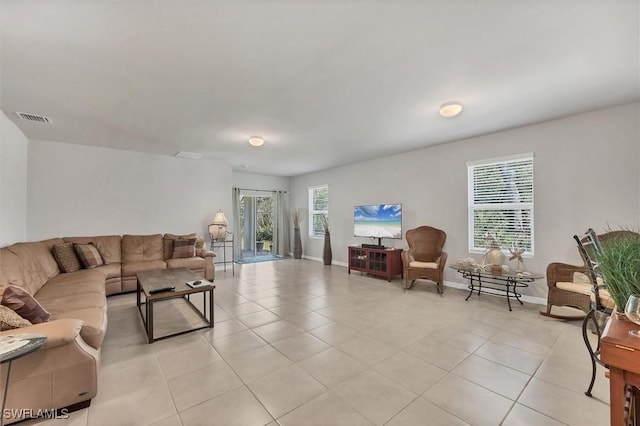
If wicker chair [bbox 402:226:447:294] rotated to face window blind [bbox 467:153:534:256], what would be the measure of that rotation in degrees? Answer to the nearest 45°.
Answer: approximately 90° to its left

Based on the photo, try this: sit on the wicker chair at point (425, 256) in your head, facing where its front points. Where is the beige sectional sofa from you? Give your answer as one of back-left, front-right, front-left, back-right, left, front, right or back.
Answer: front-right

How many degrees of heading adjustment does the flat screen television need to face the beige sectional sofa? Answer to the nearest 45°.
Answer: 0° — it already faces it

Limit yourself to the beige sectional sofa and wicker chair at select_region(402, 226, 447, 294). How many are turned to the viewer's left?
0

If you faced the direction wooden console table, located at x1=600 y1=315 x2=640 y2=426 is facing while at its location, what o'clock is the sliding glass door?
The sliding glass door is roughly at 2 o'clock from the wooden console table.

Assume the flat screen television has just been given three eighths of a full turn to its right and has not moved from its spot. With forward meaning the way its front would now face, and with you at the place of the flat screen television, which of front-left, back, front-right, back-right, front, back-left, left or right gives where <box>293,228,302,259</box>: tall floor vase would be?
front-left

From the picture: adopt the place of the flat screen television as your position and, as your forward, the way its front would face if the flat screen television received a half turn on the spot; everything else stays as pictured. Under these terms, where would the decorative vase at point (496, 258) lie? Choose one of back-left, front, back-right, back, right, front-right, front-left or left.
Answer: right

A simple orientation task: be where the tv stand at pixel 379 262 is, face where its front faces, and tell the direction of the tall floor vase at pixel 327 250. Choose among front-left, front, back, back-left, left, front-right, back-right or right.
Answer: right

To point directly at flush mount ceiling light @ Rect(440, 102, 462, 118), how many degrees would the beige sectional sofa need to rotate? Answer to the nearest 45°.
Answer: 0° — it already faces it

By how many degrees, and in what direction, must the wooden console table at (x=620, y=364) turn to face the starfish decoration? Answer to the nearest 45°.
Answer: approximately 135° to its right

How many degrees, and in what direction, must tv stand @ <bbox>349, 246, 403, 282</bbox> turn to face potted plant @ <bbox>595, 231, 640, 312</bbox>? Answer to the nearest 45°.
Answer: approximately 45° to its left

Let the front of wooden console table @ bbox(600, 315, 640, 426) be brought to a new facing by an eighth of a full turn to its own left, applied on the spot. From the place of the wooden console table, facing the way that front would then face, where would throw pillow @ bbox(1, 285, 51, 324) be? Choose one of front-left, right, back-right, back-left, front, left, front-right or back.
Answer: front-right

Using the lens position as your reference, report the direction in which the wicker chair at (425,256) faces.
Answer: facing the viewer

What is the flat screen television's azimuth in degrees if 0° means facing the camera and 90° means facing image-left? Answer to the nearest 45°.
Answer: approximately 45°

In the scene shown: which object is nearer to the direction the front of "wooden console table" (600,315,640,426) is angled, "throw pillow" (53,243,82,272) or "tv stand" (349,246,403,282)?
the throw pillow

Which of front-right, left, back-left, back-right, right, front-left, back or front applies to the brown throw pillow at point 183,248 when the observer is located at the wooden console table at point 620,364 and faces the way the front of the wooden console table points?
front-right
